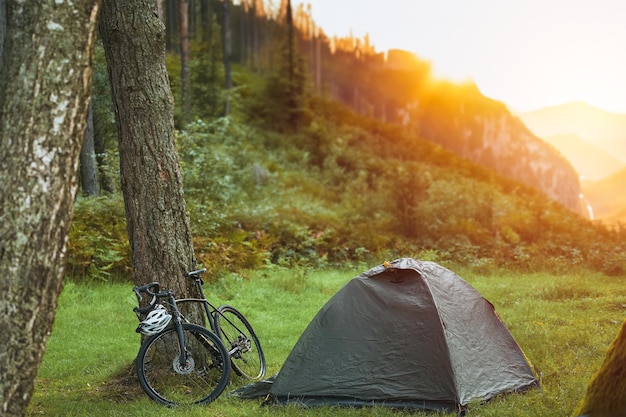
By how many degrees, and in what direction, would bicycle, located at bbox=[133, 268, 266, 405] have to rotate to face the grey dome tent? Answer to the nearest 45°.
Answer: approximately 135° to its left

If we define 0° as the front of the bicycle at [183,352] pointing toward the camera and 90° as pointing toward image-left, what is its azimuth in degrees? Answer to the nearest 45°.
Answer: approximately 45°

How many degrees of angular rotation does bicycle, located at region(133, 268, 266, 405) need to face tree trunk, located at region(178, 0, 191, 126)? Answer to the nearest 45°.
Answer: approximately 135° to its right

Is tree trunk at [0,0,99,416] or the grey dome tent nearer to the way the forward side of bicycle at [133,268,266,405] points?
the tree trunk
